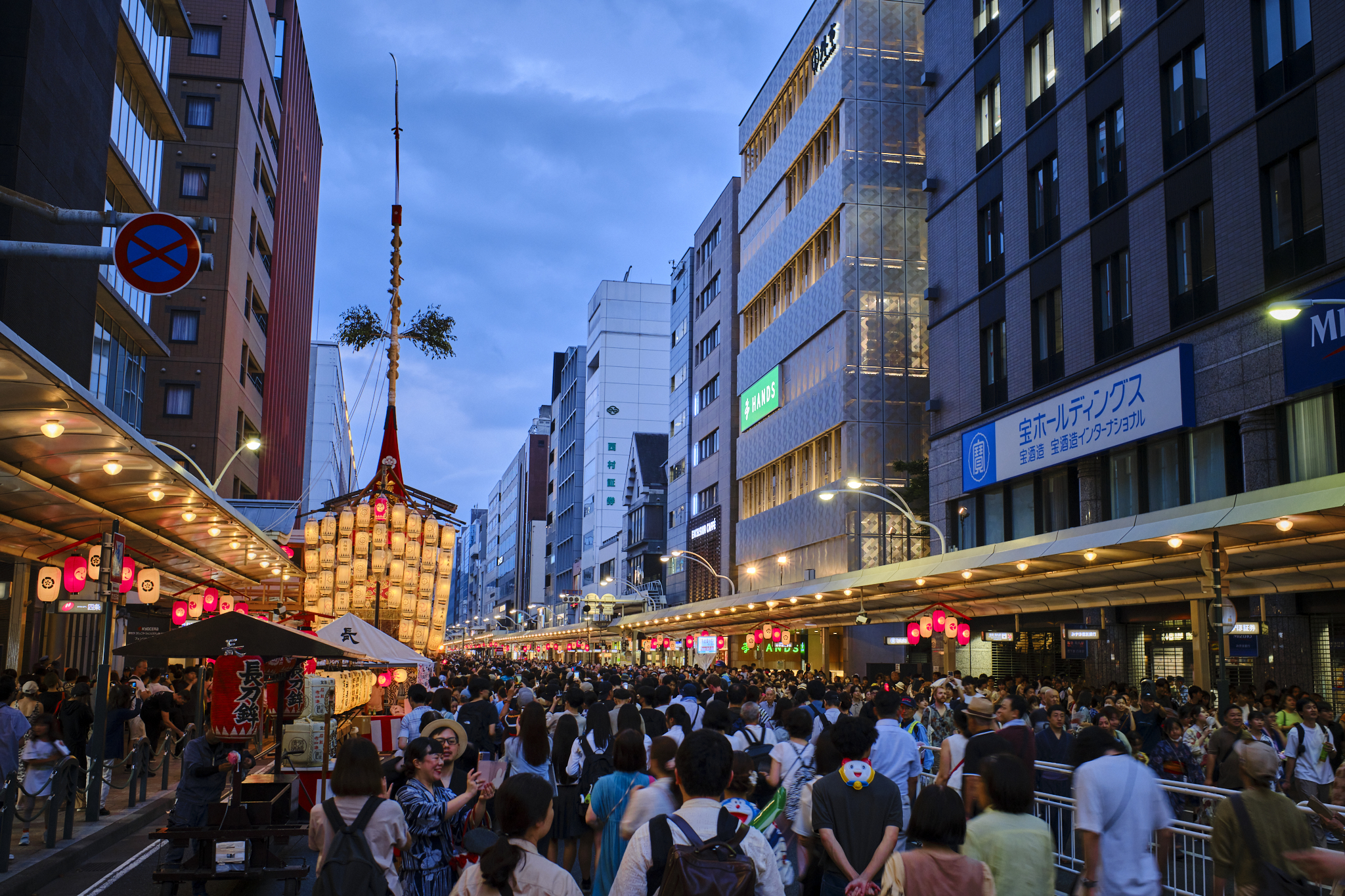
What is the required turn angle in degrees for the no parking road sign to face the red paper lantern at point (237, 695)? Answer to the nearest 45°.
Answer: approximately 180°

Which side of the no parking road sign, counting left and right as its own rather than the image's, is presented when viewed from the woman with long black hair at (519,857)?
front

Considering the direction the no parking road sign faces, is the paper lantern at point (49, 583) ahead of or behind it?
behind

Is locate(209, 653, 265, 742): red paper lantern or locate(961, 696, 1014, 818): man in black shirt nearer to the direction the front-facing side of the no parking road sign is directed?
the man in black shirt

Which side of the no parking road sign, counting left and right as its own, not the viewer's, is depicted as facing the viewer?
front

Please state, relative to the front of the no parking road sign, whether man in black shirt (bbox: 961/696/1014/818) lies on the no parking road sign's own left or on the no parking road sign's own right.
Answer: on the no parking road sign's own left

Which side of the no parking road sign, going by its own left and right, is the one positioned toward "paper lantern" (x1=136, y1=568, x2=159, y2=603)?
back

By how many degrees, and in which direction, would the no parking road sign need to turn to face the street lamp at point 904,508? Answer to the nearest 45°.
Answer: approximately 135° to its left

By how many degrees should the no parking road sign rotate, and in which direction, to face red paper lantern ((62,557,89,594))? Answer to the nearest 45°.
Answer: approximately 180°
